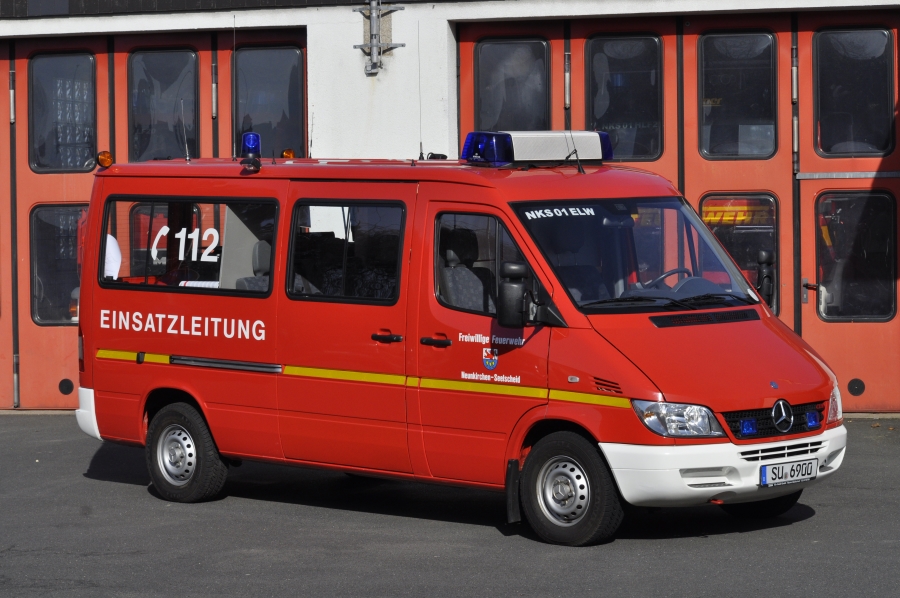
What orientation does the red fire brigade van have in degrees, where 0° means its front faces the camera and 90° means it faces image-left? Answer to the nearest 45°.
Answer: approximately 315°
